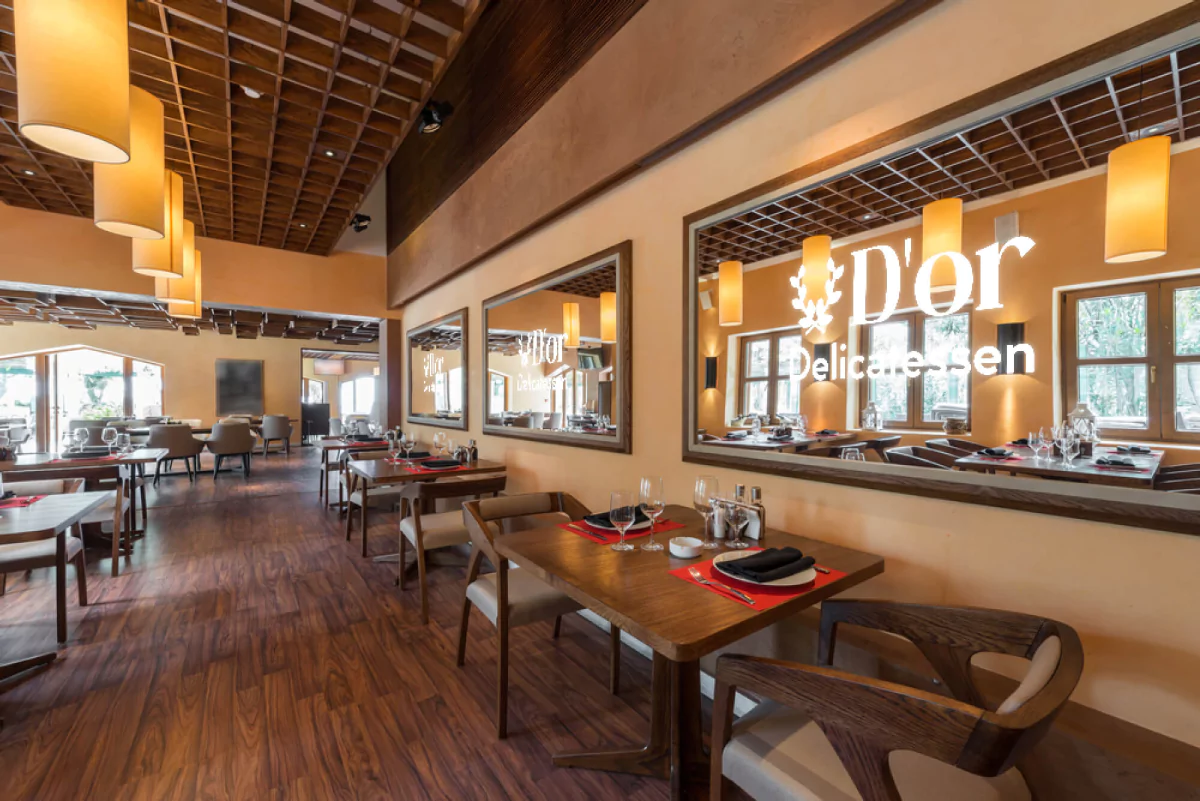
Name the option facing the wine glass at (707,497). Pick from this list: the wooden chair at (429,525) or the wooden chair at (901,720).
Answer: the wooden chair at (901,720)

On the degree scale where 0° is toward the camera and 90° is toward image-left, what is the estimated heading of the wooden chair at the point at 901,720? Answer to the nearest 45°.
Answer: approximately 135°

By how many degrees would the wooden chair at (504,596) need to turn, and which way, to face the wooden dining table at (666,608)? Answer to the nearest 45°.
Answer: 0° — it already faces it

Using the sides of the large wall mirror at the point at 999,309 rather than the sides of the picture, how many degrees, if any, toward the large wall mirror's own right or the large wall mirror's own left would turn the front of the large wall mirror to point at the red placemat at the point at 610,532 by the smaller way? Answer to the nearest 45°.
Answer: approximately 45° to the large wall mirror's own right

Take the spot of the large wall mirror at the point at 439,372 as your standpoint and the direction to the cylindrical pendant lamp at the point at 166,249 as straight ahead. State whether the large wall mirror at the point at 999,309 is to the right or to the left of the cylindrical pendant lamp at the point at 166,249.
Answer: left

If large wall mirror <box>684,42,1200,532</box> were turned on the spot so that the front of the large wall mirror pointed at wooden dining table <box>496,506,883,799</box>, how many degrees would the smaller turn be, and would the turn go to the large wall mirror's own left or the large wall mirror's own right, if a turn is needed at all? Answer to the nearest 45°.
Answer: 0° — it already faces it

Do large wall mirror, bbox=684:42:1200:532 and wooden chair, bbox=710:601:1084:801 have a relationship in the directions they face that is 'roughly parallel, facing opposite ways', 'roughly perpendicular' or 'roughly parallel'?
roughly perpendicular

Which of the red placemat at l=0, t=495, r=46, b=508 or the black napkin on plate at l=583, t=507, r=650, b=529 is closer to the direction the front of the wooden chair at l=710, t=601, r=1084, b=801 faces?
the black napkin on plate

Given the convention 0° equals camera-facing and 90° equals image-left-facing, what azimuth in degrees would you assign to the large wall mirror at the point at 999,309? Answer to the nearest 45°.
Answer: approximately 45°
